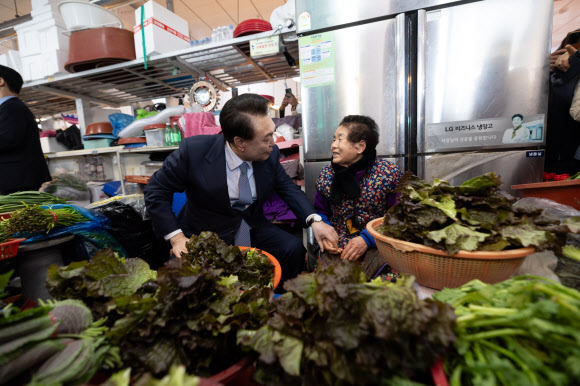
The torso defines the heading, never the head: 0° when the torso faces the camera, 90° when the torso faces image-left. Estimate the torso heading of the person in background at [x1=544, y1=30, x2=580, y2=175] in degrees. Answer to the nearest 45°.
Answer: approximately 45°

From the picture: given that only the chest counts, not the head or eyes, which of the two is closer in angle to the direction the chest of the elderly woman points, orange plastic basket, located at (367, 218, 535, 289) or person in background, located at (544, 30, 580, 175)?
the orange plastic basket

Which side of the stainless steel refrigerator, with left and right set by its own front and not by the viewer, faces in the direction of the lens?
front

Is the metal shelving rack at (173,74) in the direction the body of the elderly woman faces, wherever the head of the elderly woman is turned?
no

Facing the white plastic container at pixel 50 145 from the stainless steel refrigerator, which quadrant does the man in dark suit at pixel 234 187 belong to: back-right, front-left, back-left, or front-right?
front-left

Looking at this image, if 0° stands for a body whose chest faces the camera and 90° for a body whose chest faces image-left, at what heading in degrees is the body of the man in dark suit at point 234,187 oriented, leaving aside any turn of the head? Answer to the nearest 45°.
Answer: approximately 315°

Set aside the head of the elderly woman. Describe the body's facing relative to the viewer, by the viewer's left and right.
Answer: facing the viewer and to the left of the viewer

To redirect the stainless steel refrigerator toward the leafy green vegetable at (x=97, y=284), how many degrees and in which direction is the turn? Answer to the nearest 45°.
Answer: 0° — it already faces it

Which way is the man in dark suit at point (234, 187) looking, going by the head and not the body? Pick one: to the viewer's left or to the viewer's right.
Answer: to the viewer's right

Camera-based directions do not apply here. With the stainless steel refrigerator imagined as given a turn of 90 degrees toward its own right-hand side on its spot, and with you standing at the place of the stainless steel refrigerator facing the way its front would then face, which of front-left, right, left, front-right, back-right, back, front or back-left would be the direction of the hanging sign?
front

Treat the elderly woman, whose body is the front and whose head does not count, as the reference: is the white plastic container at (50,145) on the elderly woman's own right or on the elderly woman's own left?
on the elderly woman's own right

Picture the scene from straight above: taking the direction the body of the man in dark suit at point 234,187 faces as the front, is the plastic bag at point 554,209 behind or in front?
in front
